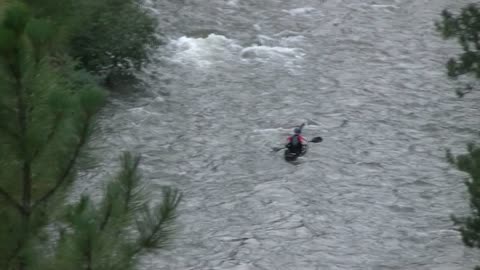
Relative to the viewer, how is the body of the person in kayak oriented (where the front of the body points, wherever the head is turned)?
away from the camera

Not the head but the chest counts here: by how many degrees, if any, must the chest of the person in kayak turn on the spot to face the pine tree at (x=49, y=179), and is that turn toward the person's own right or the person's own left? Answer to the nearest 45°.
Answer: approximately 180°
